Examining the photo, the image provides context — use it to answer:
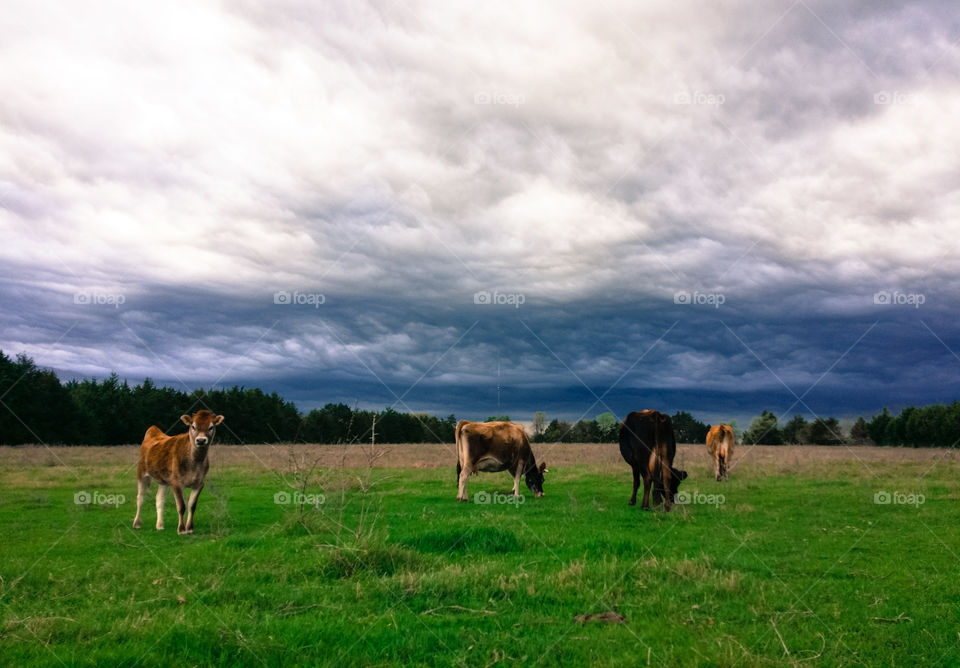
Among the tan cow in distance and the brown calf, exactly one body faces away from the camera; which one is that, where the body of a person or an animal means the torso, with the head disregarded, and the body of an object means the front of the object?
the tan cow in distance

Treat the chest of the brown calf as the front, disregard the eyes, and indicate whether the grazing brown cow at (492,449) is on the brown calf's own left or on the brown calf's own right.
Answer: on the brown calf's own left

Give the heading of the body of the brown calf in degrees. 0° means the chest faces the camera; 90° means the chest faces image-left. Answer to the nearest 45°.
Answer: approximately 315°

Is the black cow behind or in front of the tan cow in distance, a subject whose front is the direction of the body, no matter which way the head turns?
behind

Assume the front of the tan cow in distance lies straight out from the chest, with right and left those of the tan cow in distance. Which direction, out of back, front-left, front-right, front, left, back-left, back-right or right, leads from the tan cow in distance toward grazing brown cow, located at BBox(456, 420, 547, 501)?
back-left

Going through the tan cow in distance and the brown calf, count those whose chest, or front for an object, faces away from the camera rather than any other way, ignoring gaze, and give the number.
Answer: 1

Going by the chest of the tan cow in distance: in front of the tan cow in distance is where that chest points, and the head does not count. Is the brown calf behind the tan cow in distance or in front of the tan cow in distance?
behind

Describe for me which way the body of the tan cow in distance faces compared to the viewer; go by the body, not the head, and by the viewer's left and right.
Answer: facing away from the viewer
